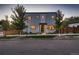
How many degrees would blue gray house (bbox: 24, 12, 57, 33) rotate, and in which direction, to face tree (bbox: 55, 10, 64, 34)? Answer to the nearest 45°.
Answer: approximately 90° to its left

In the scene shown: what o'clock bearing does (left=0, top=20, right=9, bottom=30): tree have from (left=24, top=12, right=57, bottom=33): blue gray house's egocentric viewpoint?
The tree is roughly at 3 o'clock from the blue gray house.

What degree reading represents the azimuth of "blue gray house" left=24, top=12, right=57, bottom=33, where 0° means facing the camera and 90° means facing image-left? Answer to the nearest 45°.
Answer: approximately 0°

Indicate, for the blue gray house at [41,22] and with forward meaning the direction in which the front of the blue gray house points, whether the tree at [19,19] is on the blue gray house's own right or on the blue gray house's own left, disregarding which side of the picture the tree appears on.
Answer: on the blue gray house's own right
